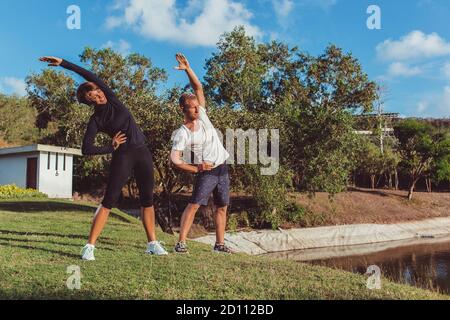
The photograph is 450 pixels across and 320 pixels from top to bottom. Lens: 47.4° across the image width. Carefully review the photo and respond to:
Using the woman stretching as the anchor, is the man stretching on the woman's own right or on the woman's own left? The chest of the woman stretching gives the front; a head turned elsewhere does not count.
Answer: on the woman's own left

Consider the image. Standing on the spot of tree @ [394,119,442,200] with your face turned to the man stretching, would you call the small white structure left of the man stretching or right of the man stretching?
right

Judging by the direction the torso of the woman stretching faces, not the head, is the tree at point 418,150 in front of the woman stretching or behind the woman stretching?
behind

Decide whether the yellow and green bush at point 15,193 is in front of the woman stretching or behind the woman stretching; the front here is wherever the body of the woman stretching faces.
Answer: behind

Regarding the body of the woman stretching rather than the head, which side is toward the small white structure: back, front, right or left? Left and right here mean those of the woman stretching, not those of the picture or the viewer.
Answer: back

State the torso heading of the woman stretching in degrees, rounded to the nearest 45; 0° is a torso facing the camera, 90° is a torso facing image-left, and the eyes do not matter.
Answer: approximately 0°
